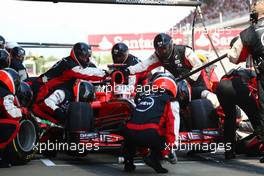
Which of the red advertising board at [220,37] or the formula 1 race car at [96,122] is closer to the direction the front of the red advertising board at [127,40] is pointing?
the formula 1 race car

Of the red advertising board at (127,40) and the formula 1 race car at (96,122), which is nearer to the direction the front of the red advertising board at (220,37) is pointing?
the formula 1 race car

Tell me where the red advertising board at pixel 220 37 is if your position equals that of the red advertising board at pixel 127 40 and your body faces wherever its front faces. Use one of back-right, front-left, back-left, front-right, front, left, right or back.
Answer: front-left

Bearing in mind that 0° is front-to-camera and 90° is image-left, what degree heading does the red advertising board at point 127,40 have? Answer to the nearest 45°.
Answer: approximately 0°

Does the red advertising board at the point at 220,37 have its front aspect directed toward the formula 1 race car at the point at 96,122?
yes

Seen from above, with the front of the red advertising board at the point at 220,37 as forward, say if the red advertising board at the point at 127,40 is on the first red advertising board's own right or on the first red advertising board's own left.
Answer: on the first red advertising board's own right

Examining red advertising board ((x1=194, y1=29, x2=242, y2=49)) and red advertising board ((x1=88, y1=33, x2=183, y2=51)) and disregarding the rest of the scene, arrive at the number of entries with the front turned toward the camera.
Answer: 2

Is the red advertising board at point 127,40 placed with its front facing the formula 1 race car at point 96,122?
yes
